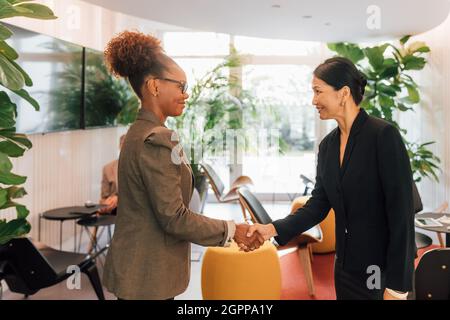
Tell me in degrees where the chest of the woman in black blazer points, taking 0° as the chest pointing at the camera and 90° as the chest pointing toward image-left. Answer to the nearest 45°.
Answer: approximately 45°

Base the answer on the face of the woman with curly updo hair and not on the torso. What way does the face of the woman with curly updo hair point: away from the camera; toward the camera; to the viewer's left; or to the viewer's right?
to the viewer's right

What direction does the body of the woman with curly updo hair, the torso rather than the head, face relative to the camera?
to the viewer's right

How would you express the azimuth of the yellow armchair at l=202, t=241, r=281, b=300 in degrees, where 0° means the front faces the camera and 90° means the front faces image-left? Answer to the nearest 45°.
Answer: approximately 180°

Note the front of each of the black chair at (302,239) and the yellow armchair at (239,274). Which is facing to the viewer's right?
the black chair

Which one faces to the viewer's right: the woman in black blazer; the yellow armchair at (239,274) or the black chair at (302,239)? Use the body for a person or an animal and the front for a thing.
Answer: the black chair

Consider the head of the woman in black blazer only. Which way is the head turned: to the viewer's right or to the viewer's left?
to the viewer's left

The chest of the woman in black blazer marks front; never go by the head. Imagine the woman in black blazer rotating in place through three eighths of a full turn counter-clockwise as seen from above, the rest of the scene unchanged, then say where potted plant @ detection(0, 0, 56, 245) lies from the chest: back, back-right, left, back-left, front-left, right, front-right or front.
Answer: back

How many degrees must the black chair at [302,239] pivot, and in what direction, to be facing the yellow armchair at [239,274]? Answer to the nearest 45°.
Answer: approximately 135° to its right

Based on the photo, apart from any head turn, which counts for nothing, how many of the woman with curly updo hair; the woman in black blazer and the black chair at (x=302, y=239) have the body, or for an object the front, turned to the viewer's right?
2

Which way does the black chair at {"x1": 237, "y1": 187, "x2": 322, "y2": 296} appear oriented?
to the viewer's right
